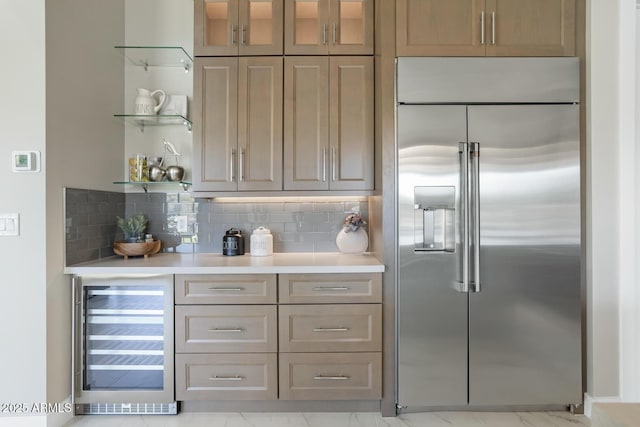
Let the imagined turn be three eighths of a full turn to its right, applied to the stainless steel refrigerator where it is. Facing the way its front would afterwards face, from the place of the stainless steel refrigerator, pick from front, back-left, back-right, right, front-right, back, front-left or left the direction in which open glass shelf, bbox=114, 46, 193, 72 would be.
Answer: front-left

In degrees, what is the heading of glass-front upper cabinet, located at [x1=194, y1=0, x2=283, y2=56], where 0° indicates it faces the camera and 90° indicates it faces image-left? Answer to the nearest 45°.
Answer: approximately 0°

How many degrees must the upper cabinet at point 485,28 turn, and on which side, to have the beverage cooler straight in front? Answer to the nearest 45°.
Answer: approximately 45° to its right

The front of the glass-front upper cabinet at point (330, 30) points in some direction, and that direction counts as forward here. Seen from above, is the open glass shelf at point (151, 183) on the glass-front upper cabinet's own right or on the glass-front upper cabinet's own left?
on the glass-front upper cabinet's own right

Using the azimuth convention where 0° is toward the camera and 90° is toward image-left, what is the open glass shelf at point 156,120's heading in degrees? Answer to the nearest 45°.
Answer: approximately 0°

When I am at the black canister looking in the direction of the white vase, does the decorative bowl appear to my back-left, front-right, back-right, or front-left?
back-right
